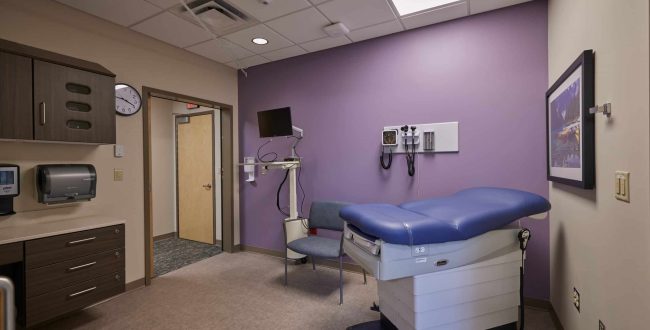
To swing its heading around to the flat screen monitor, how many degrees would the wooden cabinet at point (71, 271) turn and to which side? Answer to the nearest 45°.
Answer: approximately 45° to its left

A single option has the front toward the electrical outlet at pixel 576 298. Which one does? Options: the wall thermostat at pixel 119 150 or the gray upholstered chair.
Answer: the wall thermostat

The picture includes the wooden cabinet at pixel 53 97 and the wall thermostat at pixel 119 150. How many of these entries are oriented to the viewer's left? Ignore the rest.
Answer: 0

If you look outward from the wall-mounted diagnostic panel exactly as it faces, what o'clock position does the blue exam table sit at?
The blue exam table is roughly at 12 o'clock from the wall-mounted diagnostic panel.

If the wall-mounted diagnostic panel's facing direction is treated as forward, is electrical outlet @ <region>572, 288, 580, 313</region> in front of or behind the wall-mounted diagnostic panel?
in front

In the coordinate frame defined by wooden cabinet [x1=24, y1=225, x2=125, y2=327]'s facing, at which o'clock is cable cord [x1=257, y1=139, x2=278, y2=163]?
The cable cord is roughly at 10 o'clock from the wooden cabinet.

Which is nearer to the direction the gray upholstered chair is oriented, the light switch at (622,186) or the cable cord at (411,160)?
the light switch

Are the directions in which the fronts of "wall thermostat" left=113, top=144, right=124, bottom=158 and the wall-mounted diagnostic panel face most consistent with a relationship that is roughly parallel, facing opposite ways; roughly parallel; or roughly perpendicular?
roughly perpendicular

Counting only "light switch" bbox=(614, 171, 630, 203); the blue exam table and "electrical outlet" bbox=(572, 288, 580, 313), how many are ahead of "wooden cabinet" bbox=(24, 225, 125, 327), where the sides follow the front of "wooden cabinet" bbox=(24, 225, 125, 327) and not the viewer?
3

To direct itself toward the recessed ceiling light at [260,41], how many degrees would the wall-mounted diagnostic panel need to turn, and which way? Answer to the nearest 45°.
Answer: approximately 90° to its right

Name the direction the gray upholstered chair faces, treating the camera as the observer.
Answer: facing the viewer and to the left of the viewer

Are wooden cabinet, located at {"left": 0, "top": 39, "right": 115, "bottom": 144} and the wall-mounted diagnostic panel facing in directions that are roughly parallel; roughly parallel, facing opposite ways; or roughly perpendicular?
roughly perpendicular

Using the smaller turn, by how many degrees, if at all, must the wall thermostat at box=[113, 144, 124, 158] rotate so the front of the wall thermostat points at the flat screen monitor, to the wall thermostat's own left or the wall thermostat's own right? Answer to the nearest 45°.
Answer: approximately 45° to the wall thermostat's own left

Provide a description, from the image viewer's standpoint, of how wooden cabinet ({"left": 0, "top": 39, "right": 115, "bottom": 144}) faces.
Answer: facing the viewer and to the right of the viewer

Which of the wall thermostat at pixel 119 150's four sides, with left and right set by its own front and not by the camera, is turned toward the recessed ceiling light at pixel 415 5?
front
